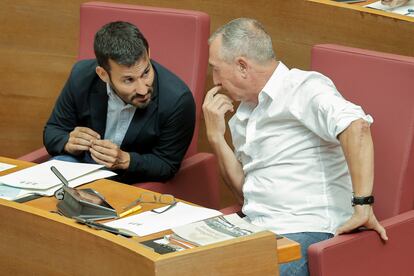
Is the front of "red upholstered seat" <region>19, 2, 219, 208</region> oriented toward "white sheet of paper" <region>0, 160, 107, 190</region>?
yes

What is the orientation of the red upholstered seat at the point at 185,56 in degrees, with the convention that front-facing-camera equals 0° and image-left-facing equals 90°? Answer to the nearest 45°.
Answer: approximately 45°

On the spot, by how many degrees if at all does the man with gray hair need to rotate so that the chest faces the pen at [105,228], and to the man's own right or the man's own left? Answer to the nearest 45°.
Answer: approximately 45° to the man's own left

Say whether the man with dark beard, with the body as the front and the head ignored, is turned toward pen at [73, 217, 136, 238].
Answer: yes

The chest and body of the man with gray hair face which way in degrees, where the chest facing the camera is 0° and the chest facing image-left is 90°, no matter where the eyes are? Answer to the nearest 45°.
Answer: approximately 90°

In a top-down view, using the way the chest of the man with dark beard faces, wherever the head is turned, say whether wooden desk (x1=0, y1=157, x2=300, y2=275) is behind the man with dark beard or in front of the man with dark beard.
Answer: in front

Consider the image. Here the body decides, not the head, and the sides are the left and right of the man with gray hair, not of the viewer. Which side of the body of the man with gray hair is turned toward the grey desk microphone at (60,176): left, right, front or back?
front

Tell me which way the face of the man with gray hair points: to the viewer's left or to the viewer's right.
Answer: to the viewer's left

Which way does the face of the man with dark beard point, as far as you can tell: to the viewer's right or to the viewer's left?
to the viewer's right
